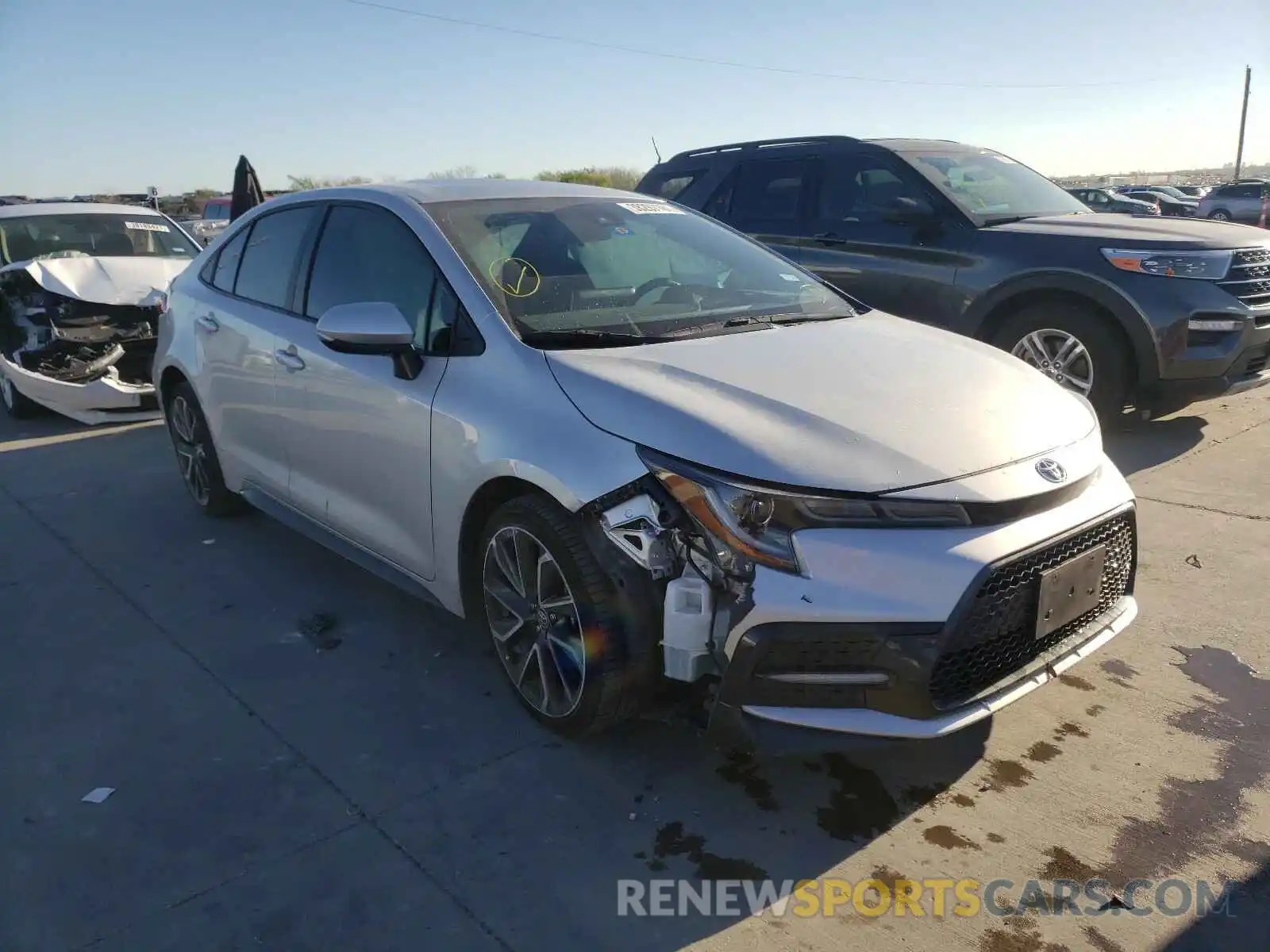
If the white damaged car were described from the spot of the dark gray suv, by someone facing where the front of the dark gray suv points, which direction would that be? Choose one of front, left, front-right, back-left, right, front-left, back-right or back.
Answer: back-right

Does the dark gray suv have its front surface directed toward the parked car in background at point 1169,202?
no

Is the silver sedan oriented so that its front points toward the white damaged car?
no

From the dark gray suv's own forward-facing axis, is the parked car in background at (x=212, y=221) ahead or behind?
behind

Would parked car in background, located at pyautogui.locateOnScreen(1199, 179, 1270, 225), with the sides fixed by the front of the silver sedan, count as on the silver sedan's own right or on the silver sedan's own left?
on the silver sedan's own left

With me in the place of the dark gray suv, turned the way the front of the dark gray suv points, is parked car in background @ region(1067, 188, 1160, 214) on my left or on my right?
on my left

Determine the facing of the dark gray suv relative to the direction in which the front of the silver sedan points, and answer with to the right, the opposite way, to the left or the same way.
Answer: the same way

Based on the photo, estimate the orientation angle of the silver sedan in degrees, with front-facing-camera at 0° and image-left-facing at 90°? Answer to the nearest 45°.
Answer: approximately 315°

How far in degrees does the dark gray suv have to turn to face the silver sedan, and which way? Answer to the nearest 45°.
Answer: approximately 45° to its right

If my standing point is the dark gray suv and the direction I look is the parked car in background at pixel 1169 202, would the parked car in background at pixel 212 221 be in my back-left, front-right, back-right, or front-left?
front-left

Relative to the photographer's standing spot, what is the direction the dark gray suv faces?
facing the viewer and to the right of the viewer

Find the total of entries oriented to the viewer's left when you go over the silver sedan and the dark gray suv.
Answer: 0

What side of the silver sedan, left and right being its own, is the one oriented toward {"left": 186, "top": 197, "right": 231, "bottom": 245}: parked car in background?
back
